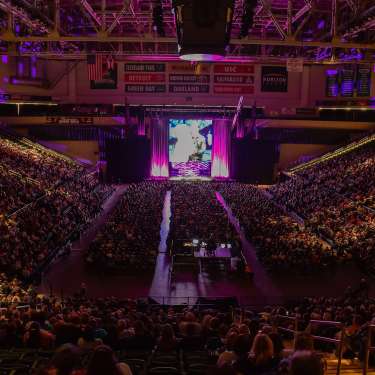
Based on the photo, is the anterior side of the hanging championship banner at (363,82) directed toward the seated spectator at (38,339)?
yes

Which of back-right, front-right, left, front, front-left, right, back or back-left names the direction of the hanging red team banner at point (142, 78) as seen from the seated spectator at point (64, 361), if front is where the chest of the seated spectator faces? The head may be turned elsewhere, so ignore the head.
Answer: front

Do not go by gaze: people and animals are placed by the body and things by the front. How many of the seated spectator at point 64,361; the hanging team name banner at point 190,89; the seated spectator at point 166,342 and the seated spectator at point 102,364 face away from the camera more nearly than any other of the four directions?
3

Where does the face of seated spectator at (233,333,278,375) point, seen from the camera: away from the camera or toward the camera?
away from the camera

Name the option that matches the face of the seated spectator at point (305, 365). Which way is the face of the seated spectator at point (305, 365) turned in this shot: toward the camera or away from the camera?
away from the camera

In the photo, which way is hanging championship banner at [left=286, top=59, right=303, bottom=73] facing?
toward the camera

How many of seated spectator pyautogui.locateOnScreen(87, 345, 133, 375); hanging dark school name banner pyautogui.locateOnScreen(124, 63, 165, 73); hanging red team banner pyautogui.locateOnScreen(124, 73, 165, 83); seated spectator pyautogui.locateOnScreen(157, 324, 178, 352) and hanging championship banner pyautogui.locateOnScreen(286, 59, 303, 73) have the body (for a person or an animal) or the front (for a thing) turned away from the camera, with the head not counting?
2

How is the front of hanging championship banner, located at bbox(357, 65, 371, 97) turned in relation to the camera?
facing the viewer

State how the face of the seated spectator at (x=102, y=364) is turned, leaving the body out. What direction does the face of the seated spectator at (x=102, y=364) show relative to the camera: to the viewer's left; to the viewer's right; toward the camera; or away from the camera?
away from the camera

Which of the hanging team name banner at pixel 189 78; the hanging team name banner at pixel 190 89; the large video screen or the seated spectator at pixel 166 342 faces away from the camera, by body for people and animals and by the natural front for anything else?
the seated spectator

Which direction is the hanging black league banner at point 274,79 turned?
toward the camera

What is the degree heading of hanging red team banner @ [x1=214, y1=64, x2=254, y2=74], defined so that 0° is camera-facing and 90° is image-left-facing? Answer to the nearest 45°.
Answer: approximately 0°
